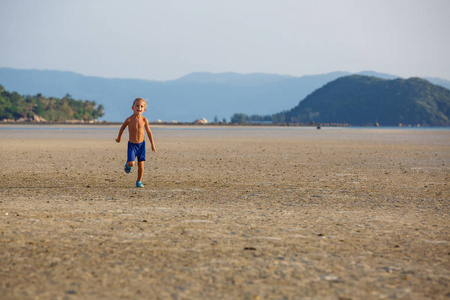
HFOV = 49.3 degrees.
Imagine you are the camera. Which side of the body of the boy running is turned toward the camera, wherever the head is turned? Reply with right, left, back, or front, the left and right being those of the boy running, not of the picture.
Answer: front

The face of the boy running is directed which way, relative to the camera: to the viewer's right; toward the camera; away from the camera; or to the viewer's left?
toward the camera
